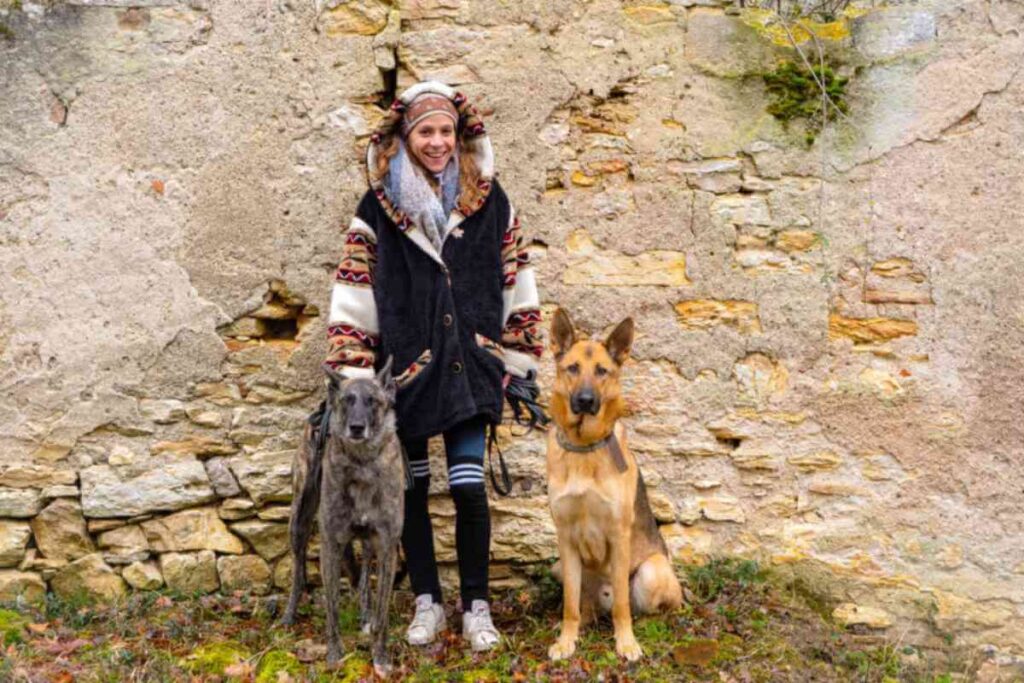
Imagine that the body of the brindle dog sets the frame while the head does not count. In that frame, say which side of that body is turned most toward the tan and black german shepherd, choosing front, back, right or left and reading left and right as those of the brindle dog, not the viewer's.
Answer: left

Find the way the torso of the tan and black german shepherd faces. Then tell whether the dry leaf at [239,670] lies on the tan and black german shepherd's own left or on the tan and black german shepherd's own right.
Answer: on the tan and black german shepherd's own right

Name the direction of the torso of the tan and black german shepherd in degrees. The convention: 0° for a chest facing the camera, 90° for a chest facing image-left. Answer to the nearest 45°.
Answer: approximately 0°

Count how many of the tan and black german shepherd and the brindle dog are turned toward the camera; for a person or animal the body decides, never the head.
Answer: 2
